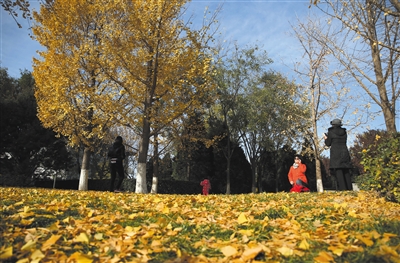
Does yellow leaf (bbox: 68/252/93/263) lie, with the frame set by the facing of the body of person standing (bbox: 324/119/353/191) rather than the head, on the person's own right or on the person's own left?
on the person's own left

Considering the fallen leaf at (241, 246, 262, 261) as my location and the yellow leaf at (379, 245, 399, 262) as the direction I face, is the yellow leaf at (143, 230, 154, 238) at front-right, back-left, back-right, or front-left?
back-left

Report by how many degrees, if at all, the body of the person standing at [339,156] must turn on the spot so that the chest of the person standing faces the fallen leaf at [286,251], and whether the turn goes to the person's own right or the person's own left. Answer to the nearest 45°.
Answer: approximately 135° to the person's own left

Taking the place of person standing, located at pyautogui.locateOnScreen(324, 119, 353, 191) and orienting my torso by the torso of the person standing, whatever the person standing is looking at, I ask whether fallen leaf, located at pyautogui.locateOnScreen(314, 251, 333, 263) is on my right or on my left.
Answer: on my left

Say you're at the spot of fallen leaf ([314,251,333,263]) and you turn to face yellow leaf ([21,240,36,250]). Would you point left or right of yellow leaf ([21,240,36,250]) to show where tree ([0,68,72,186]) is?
right

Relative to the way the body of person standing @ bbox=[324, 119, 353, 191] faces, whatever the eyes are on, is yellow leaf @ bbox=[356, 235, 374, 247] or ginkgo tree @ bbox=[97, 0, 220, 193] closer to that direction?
the ginkgo tree

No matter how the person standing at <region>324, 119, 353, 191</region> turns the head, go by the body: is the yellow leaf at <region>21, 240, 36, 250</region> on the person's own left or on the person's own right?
on the person's own left

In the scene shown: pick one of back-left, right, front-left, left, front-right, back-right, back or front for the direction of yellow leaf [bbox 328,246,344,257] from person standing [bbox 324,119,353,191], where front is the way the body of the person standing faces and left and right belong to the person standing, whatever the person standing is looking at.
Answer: back-left

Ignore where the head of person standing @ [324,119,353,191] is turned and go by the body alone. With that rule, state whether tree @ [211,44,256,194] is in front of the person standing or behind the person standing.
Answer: in front

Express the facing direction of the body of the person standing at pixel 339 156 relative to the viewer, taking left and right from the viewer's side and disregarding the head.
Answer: facing away from the viewer and to the left of the viewer

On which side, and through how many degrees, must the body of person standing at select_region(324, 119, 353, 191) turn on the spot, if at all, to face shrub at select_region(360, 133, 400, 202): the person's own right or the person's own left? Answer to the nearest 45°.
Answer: approximately 135° to the person's own left

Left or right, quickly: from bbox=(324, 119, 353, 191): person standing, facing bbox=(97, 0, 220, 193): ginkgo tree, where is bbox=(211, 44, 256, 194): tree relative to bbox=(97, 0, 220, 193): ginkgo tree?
right

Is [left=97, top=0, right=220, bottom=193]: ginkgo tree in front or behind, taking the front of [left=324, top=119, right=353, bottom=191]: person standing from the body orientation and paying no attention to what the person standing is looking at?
in front

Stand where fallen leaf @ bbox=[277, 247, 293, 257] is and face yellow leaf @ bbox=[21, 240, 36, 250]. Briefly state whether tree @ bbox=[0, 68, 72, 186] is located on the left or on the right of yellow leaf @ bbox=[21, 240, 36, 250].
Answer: right

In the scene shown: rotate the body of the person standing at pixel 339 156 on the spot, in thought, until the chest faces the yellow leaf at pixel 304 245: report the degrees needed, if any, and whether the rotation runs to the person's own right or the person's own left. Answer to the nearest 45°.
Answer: approximately 135° to the person's own left

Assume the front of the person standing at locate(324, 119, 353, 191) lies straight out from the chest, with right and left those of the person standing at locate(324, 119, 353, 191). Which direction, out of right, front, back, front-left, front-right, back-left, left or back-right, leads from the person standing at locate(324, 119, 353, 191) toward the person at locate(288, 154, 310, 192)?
front
